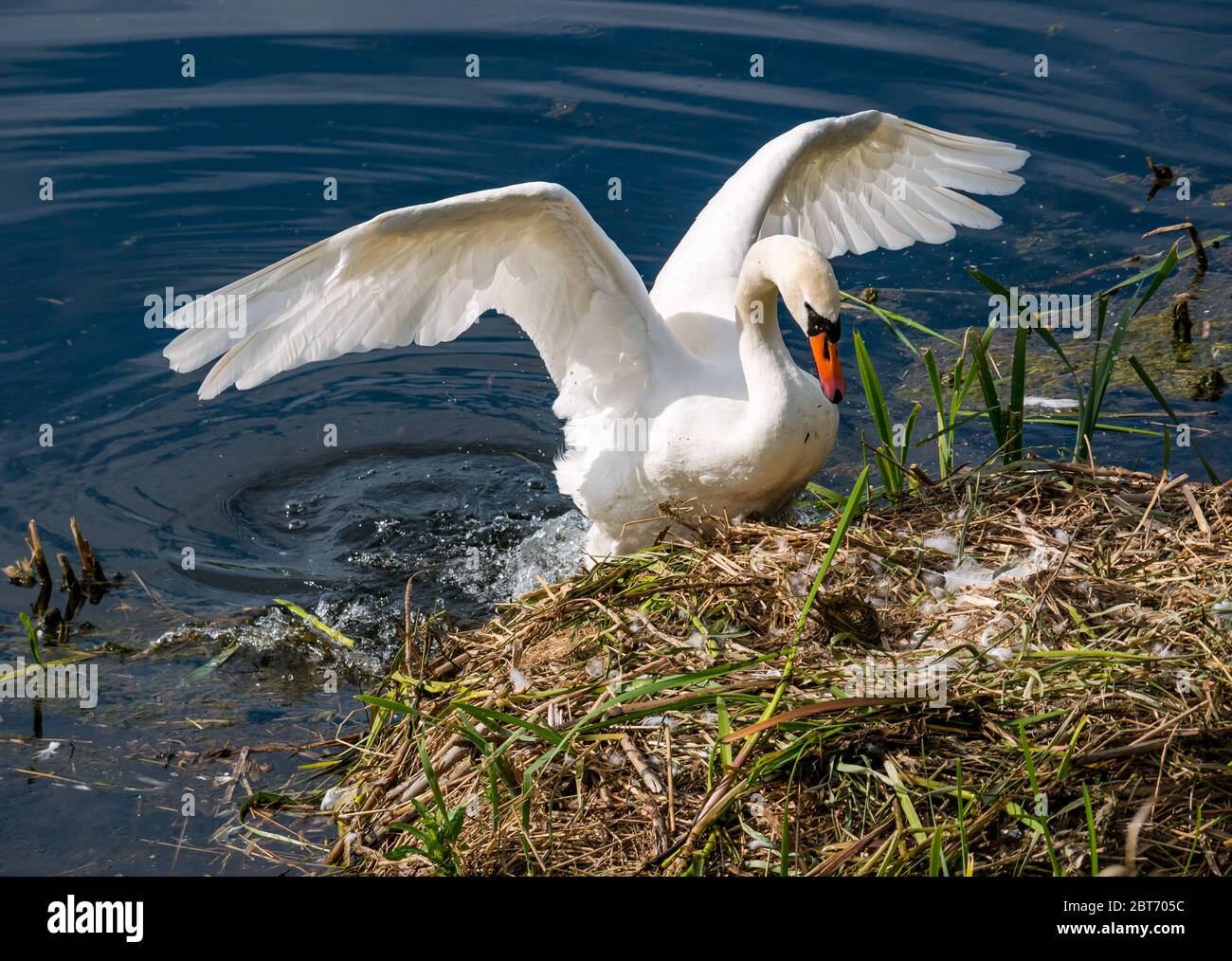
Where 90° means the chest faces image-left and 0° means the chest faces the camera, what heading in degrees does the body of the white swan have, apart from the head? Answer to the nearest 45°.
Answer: approximately 315°
